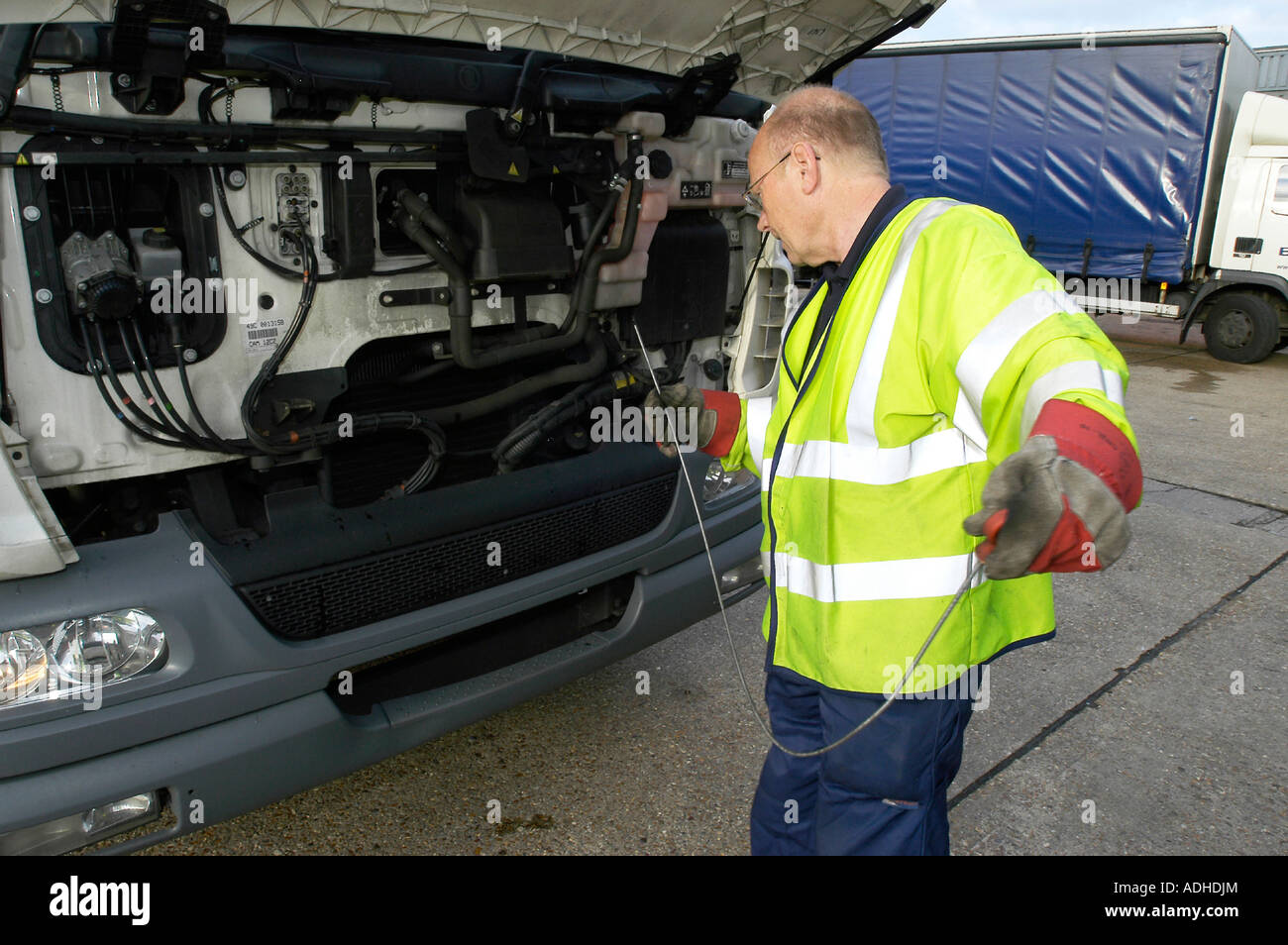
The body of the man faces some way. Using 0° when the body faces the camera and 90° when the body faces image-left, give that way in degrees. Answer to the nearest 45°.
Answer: approximately 45°

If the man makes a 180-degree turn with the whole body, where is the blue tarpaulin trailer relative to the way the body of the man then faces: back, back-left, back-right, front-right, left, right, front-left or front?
front-left
